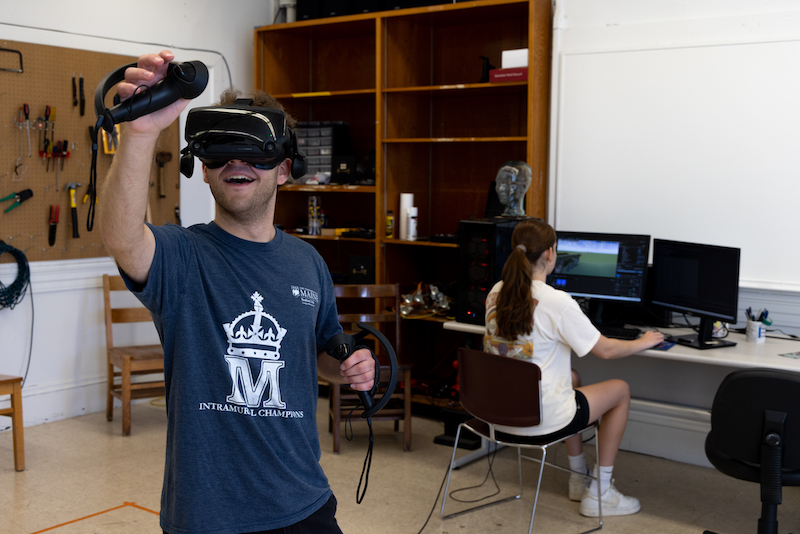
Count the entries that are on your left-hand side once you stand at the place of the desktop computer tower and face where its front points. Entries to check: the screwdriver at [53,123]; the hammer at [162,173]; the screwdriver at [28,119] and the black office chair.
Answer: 1

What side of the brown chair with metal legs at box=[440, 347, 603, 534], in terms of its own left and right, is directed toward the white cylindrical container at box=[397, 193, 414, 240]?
left

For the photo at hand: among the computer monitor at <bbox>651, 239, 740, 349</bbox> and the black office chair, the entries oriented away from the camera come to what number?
1

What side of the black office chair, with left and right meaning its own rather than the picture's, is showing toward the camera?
back

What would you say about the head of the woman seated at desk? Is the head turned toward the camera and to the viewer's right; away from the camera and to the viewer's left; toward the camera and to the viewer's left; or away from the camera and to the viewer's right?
away from the camera and to the viewer's right

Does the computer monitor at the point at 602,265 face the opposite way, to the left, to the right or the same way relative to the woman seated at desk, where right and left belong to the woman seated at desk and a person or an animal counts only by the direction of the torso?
the opposite way

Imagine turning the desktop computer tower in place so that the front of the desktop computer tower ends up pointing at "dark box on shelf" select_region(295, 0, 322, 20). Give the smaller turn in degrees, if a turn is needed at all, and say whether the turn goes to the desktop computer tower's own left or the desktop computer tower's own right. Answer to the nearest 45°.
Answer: approximately 90° to the desktop computer tower's own right

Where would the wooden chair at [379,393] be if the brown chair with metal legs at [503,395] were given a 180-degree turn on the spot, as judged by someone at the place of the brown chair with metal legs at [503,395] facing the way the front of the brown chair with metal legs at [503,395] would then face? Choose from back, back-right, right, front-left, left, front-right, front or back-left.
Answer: right

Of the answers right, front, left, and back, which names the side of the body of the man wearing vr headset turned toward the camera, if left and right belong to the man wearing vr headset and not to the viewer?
front

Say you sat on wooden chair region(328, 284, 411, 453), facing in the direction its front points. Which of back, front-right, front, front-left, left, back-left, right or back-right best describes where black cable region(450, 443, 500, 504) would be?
front-left

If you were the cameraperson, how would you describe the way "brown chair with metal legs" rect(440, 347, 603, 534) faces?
facing away from the viewer and to the right of the viewer

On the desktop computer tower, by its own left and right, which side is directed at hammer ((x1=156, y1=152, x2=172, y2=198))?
right

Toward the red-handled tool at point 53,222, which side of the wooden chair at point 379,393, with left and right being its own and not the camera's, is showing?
right

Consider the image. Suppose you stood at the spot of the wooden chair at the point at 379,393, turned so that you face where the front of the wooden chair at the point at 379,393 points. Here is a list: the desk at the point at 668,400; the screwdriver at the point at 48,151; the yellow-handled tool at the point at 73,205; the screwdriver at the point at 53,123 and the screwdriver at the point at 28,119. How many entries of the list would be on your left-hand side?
1

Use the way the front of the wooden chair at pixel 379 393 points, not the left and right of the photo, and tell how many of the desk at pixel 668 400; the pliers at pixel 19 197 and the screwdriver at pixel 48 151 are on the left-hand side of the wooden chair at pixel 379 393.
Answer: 1

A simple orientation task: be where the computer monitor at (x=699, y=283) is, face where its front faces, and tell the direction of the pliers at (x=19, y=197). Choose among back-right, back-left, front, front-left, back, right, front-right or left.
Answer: front-right
